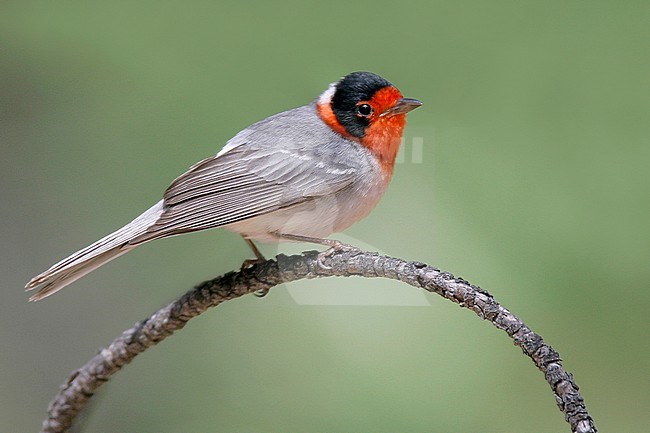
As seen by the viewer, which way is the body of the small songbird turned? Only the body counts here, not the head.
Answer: to the viewer's right
